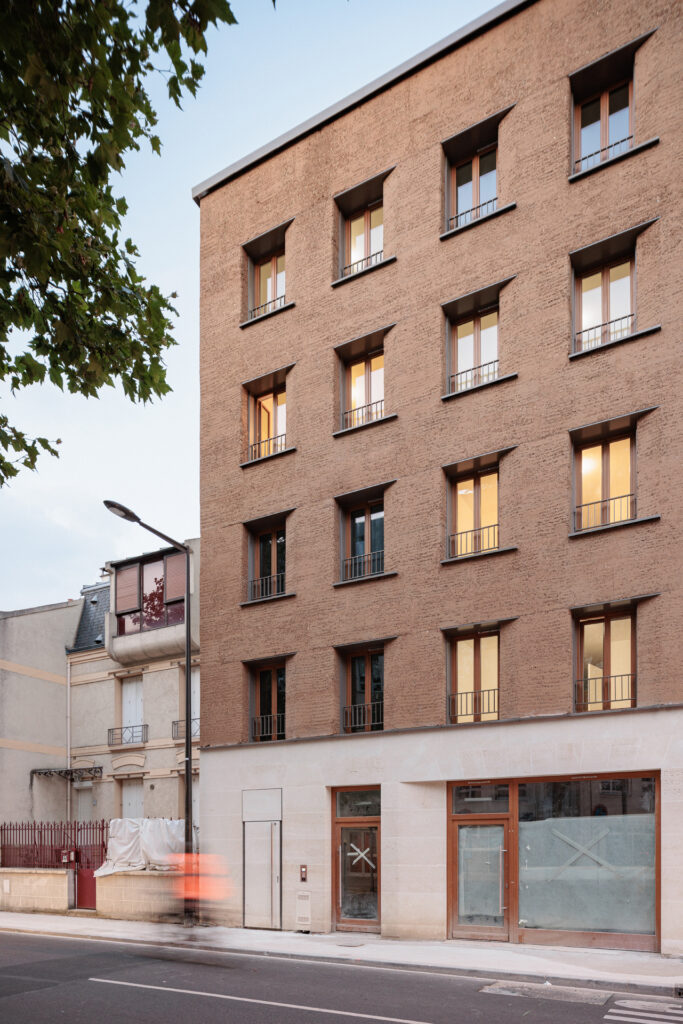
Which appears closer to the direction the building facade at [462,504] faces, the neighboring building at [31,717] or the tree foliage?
the tree foliage

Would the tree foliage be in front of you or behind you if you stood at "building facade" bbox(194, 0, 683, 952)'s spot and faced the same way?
in front

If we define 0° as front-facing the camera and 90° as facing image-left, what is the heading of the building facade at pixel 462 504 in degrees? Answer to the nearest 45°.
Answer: approximately 45°

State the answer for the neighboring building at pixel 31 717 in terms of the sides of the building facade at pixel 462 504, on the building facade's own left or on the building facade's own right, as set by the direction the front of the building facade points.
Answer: on the building facade's own right

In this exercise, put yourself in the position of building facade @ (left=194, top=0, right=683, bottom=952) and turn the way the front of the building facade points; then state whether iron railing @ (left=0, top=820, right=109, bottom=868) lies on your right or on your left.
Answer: on your right
